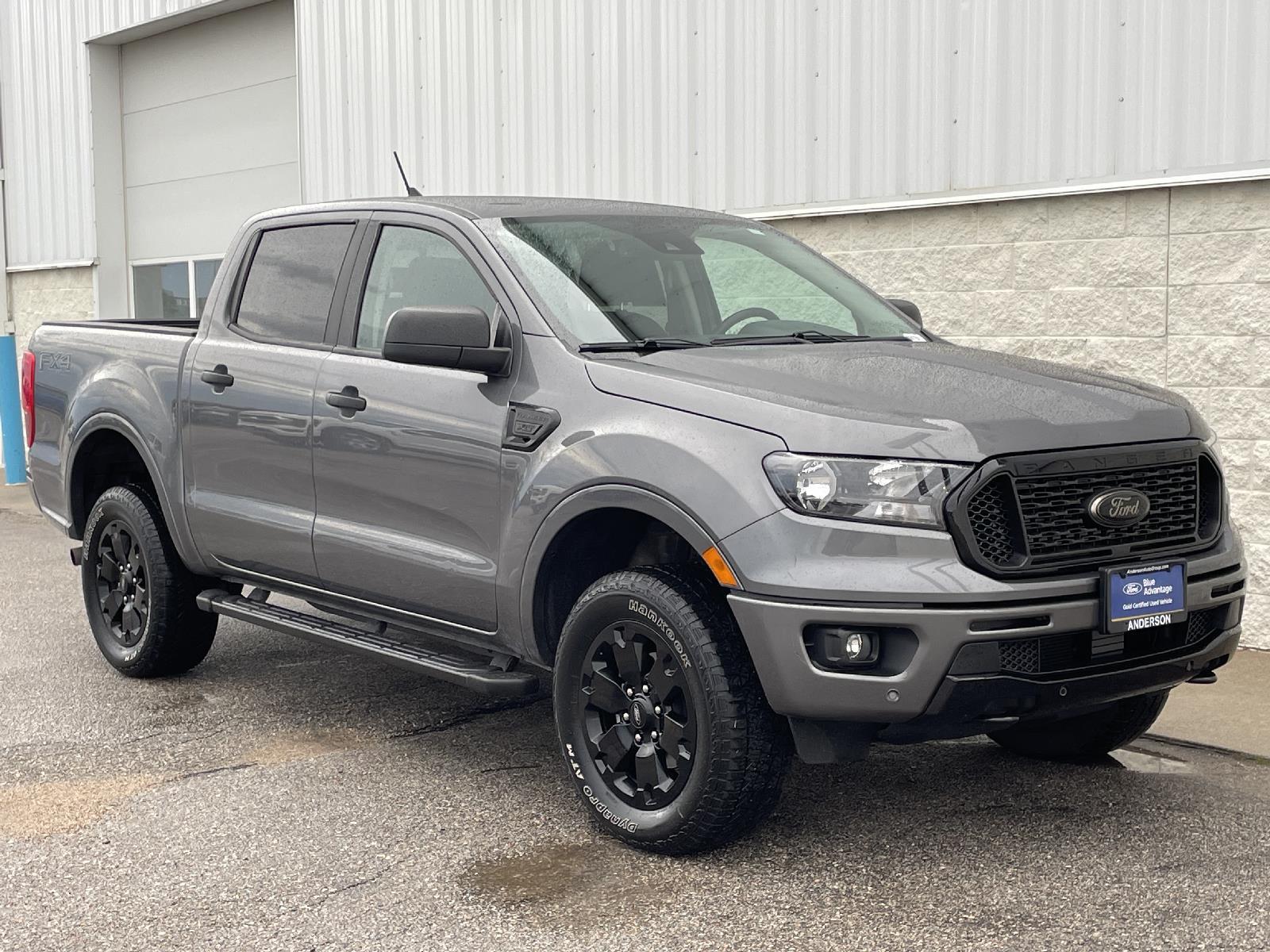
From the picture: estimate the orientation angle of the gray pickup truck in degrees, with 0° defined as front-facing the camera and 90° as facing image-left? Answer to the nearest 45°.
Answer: approximately 315°

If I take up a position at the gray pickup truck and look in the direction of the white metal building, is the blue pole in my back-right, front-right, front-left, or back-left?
front-left

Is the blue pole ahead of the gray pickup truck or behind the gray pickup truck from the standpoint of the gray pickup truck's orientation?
behind

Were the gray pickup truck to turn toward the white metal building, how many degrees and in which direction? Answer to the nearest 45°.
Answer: approximately 135° to its left
